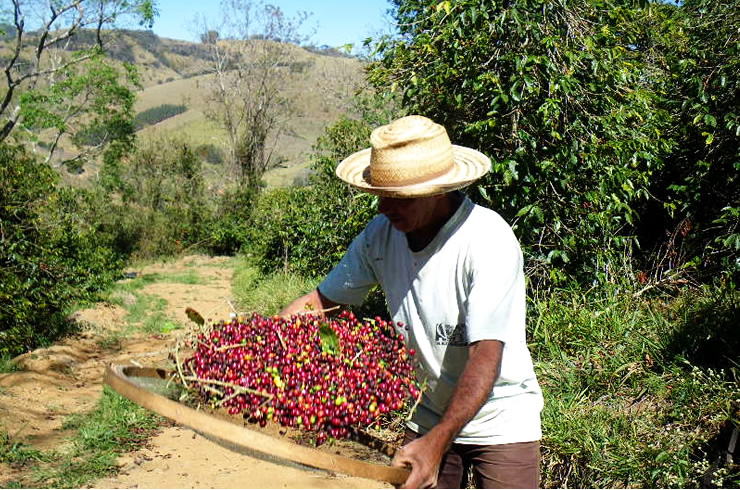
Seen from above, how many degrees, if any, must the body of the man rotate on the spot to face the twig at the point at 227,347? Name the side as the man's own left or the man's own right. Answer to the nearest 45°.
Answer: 0° — they already face it

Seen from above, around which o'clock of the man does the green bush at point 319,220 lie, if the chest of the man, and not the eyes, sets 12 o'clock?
The green bush is roughly at 4 o'clock from the man.

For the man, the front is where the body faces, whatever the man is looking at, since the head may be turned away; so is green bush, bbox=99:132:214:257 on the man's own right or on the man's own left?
on the man's own right

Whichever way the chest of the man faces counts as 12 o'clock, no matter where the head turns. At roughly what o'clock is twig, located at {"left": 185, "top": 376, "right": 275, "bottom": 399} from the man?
The twig is roughly at 12 o'clock from the man.

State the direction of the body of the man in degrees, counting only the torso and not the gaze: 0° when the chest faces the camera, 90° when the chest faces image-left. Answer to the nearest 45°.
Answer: approximately 45°

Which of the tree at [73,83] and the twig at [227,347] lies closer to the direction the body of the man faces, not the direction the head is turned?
the twig

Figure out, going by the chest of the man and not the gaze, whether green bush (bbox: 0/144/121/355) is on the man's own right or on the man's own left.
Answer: on the man's own right

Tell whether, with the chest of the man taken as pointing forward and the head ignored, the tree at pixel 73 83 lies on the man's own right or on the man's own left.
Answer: on the man's own right

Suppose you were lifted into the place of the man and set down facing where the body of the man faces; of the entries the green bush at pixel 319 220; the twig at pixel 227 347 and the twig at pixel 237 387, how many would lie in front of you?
2
